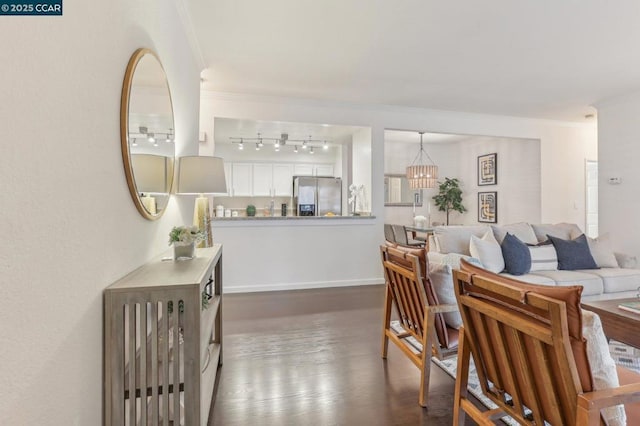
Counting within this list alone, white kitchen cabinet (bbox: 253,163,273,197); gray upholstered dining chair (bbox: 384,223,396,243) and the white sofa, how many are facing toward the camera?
2

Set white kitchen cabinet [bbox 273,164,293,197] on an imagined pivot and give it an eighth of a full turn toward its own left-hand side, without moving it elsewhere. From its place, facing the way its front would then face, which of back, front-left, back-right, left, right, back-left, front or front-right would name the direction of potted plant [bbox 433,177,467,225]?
front-left

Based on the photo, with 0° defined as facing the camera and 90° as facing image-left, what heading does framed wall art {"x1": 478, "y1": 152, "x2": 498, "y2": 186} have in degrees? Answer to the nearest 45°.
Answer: approximately 45°

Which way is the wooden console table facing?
to the viewer's right

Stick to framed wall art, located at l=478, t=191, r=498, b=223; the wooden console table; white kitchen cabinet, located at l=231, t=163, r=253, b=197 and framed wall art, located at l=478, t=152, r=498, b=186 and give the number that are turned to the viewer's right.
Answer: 1

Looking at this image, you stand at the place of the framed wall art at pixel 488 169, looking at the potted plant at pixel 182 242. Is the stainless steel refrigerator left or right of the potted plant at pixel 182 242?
right

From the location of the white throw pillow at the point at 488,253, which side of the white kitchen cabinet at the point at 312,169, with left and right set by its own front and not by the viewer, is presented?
front

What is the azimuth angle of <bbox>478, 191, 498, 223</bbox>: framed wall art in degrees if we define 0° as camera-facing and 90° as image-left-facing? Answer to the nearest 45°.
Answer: approximately 45°

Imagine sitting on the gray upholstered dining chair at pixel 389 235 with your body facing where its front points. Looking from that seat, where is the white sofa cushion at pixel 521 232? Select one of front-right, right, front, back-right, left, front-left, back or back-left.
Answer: right
